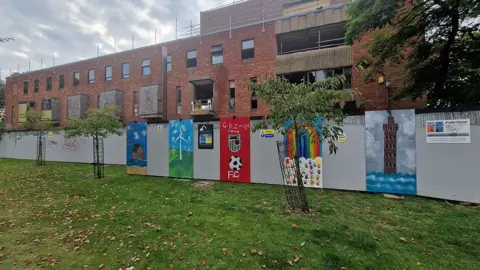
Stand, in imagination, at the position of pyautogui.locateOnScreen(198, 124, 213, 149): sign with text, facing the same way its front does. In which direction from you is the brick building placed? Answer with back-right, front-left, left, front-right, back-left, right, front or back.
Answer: back

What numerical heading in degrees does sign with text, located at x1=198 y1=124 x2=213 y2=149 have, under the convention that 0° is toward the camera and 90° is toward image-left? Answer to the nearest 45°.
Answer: approximately 0°

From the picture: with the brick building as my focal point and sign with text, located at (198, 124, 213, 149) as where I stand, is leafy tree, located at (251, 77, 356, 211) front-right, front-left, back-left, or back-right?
back-right

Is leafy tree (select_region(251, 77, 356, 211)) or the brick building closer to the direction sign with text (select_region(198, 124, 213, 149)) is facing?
the leafy tree
